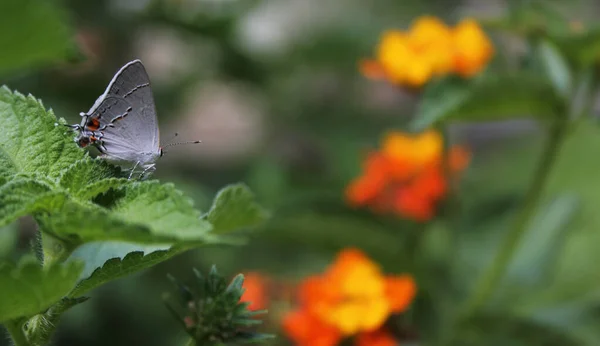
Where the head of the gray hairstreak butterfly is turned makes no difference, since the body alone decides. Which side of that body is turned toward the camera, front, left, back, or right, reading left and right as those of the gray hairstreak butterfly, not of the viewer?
right

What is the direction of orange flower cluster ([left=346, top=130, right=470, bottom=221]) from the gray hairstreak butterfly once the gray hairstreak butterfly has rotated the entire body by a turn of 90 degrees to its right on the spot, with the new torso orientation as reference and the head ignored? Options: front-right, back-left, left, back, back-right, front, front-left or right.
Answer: back-left

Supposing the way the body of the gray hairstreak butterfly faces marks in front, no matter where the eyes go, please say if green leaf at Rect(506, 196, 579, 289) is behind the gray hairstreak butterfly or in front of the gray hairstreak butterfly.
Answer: in front
